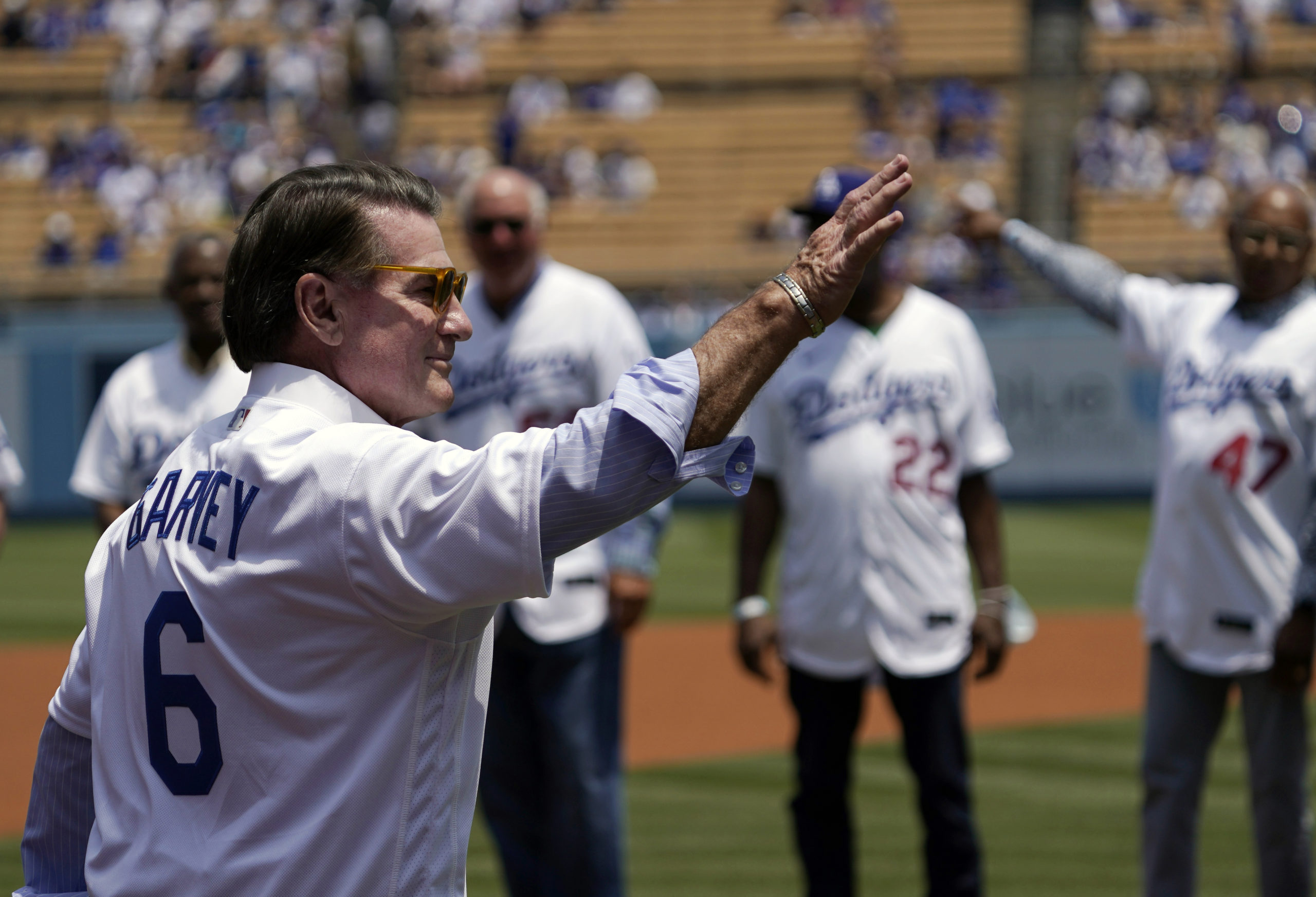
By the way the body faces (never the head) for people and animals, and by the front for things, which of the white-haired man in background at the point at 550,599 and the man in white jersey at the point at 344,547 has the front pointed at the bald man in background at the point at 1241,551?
the man in white jersey

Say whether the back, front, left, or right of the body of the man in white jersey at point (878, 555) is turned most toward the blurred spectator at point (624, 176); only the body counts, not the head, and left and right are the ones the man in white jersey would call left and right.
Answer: back

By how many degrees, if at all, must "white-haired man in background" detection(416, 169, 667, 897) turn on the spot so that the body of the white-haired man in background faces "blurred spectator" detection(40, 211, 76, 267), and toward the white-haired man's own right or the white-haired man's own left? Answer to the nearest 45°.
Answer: approximately 135° to the white-haired man's own right

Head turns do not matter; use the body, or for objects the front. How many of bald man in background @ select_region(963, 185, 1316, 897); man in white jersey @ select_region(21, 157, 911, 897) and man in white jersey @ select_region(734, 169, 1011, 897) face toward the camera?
2

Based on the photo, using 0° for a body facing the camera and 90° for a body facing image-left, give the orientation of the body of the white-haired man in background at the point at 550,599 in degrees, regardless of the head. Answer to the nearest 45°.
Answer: approximately 45°

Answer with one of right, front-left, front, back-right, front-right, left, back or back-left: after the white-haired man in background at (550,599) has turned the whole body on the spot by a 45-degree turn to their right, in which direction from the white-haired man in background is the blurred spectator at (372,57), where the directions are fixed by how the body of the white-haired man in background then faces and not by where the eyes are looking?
right

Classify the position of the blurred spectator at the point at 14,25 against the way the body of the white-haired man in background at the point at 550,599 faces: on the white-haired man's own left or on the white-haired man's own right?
on the white-haired man's own right

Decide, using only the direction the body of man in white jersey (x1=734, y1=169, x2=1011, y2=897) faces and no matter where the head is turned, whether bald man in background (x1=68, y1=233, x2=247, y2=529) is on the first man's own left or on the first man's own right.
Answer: on the first man's own right

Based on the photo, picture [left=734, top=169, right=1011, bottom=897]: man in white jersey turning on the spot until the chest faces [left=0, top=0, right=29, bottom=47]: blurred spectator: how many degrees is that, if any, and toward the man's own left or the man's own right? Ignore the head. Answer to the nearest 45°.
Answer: approximately 135° to the man's own right

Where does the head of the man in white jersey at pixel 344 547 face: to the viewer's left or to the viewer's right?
to the viewer's right

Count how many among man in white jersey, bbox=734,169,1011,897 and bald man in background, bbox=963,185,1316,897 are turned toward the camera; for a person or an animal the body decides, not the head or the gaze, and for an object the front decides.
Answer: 2

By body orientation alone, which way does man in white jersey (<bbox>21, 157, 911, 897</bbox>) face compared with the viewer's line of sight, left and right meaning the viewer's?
facing away from the viewer and to the right of the viewer
